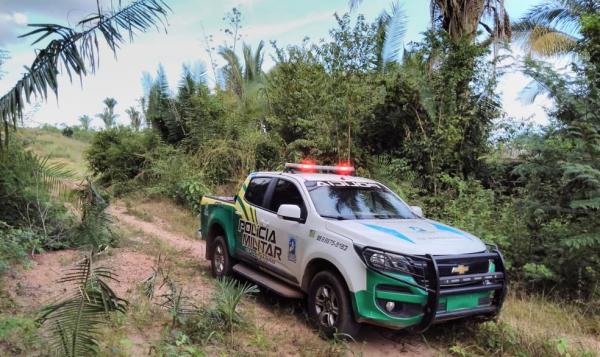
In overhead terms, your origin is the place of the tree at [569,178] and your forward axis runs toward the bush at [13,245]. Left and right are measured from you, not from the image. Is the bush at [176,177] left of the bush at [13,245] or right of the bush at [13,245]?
right

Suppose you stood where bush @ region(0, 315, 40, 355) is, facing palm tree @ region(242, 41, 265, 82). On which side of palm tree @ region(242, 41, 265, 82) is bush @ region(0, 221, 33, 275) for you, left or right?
left

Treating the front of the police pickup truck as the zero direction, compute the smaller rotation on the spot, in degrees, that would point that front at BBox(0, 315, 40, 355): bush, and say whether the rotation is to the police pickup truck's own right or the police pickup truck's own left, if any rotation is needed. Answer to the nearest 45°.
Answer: approximately 135° to the police pickup truck's own right

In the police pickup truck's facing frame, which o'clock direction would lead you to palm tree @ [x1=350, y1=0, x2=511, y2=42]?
The palm tree is roughly at 8 o'clock from the police pickup truck.

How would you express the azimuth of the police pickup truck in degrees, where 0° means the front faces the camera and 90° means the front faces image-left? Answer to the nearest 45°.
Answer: approximately 315°

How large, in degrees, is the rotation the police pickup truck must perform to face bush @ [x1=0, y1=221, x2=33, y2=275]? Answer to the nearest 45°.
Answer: approximately 135° to its right

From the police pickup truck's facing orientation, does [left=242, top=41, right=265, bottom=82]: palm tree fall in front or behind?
behind

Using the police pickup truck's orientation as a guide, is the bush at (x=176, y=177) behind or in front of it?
behind

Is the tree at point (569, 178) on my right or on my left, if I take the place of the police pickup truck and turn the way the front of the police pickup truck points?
on my left

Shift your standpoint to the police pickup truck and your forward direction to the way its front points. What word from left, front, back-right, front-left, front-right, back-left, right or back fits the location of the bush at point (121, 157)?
back

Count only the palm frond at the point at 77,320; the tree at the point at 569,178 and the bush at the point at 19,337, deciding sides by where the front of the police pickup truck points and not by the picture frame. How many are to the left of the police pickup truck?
1

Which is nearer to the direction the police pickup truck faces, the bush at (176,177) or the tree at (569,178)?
the tree

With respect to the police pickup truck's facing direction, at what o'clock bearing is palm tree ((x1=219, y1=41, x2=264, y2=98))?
The palm tree is roughly at 7 o'clock from the police pickup truck.

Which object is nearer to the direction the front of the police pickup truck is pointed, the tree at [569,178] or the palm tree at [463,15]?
the tree

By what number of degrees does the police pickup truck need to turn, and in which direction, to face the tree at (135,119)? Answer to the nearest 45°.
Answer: approximately 180°
